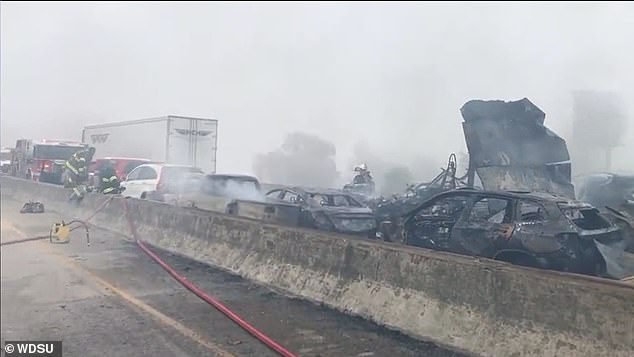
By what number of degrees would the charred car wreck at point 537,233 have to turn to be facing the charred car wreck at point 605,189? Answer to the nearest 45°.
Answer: approximately 45° to its right

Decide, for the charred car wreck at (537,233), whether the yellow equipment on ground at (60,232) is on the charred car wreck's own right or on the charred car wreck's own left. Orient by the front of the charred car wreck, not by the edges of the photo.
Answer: on the charred car wreck's own left

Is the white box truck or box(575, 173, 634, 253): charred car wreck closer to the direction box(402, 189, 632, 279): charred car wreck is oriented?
the white box truck

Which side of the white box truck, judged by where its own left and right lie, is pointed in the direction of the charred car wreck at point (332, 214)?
back

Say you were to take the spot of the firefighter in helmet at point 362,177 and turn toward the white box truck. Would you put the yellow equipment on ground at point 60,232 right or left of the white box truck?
left

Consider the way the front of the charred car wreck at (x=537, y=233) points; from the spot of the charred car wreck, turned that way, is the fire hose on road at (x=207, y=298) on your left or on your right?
on your left

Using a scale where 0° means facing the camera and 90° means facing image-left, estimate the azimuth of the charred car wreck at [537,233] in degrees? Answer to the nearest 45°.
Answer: approximately 135°

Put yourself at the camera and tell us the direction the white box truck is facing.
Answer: facing away from the viewer and to the left of the viewer
